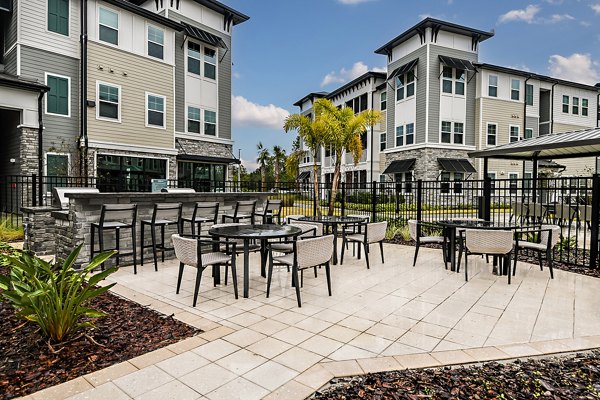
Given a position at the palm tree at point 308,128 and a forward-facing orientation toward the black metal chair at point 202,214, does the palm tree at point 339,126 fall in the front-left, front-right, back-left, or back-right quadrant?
back-left

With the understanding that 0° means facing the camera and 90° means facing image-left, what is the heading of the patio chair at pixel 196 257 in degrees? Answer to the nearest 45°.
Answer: approximately 225°

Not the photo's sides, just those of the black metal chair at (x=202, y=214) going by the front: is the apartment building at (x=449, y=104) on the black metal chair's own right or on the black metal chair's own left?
on the black metal chair's own right

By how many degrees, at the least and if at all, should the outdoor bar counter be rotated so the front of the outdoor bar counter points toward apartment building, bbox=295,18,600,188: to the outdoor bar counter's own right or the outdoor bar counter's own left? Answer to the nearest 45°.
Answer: approximately 90° to the outdoor bar counter's own left

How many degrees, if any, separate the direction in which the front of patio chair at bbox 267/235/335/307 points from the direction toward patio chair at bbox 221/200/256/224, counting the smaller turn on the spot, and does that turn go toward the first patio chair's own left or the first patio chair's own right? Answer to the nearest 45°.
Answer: approximately 45° to the first patio chair's own right

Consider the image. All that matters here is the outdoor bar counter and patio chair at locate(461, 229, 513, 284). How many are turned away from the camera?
1

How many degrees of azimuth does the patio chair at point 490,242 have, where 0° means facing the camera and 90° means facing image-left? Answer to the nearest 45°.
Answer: approximately 180°

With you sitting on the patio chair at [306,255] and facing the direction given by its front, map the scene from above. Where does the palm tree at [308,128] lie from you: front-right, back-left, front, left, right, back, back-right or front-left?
front-right

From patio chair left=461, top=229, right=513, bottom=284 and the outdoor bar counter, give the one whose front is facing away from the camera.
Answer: the patio chair

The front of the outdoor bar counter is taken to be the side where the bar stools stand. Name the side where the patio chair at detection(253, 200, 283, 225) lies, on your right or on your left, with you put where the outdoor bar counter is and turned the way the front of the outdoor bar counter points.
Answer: on your left

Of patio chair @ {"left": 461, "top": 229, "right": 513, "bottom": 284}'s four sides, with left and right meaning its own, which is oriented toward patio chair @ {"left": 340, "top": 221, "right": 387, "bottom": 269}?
left
